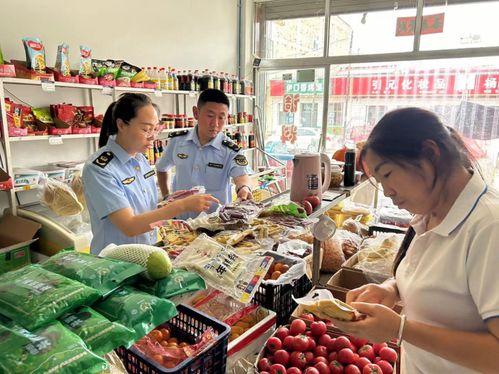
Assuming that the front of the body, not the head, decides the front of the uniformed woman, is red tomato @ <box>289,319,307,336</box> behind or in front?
in front

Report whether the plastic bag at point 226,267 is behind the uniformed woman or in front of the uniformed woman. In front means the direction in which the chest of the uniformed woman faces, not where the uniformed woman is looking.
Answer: in front

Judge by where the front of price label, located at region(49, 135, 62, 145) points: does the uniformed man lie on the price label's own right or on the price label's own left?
on the price label's own left

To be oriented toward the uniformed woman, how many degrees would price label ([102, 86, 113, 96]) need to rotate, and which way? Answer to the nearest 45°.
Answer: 0° — it already faces them
